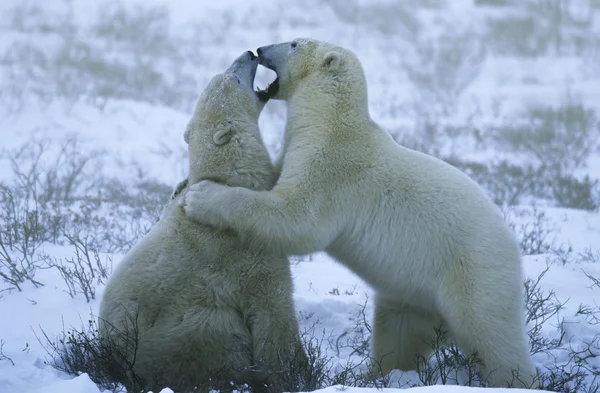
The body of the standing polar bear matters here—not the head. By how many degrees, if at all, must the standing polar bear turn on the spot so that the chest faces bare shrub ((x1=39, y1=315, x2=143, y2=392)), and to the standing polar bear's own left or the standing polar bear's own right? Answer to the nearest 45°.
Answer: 0° — it already faces it

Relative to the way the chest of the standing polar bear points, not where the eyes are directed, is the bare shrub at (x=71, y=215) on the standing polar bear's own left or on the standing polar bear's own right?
on the standing polar bear's own right

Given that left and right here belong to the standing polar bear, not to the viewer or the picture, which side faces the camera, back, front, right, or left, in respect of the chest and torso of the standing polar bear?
left

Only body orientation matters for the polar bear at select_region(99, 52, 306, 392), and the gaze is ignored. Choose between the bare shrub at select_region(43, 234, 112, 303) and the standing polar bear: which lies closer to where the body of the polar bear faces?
the standing polar bear

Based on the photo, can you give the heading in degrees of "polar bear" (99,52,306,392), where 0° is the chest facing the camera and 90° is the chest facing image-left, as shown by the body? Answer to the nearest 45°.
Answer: approximately 270°

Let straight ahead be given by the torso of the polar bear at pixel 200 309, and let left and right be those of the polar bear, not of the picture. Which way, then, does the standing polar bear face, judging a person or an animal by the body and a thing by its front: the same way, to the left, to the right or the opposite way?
the opposite way

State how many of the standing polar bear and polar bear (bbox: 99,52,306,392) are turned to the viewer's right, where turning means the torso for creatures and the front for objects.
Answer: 1

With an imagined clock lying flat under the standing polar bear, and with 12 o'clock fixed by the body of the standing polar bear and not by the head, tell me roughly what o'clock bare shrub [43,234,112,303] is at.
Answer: The bare shrub is roughly at 1 o'clock from the standing polar bear.

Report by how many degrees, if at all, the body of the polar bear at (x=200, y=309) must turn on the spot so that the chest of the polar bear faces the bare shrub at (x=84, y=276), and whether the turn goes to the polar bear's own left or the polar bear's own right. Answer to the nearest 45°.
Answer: approximately 135° to the polar bear's own left
